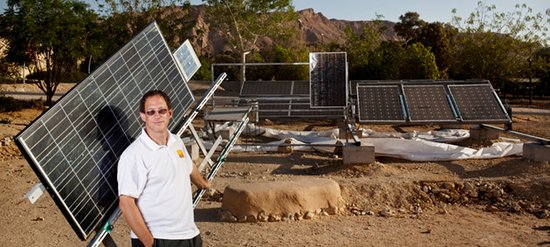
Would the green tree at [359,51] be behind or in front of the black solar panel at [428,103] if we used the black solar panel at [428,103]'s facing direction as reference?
behind

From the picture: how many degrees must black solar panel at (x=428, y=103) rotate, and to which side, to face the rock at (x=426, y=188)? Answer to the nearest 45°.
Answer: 0° — it already faces it

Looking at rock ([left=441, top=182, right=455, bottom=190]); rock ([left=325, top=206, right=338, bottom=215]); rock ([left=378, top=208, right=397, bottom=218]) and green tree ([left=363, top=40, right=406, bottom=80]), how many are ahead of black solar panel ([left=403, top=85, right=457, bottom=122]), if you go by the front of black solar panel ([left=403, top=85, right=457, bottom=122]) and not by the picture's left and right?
3

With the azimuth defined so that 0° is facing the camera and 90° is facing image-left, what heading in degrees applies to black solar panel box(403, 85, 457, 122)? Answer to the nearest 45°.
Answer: approximately 0°

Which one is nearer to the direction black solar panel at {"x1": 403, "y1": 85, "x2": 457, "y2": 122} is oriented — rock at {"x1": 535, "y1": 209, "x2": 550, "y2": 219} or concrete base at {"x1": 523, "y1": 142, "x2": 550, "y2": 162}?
the rock

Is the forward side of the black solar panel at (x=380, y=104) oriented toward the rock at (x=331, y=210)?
yes

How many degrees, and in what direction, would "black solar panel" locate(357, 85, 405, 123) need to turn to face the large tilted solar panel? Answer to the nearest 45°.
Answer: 0° — it already faces it

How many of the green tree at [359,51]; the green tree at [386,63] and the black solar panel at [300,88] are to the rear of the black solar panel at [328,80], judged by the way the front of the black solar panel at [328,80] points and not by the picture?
3

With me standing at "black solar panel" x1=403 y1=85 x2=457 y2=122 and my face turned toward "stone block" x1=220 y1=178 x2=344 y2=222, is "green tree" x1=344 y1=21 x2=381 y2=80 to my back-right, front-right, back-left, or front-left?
back-right

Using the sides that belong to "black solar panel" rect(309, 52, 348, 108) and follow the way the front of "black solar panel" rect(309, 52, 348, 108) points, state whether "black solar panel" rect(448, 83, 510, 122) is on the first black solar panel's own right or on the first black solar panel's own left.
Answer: on the first black solar panel's own left
